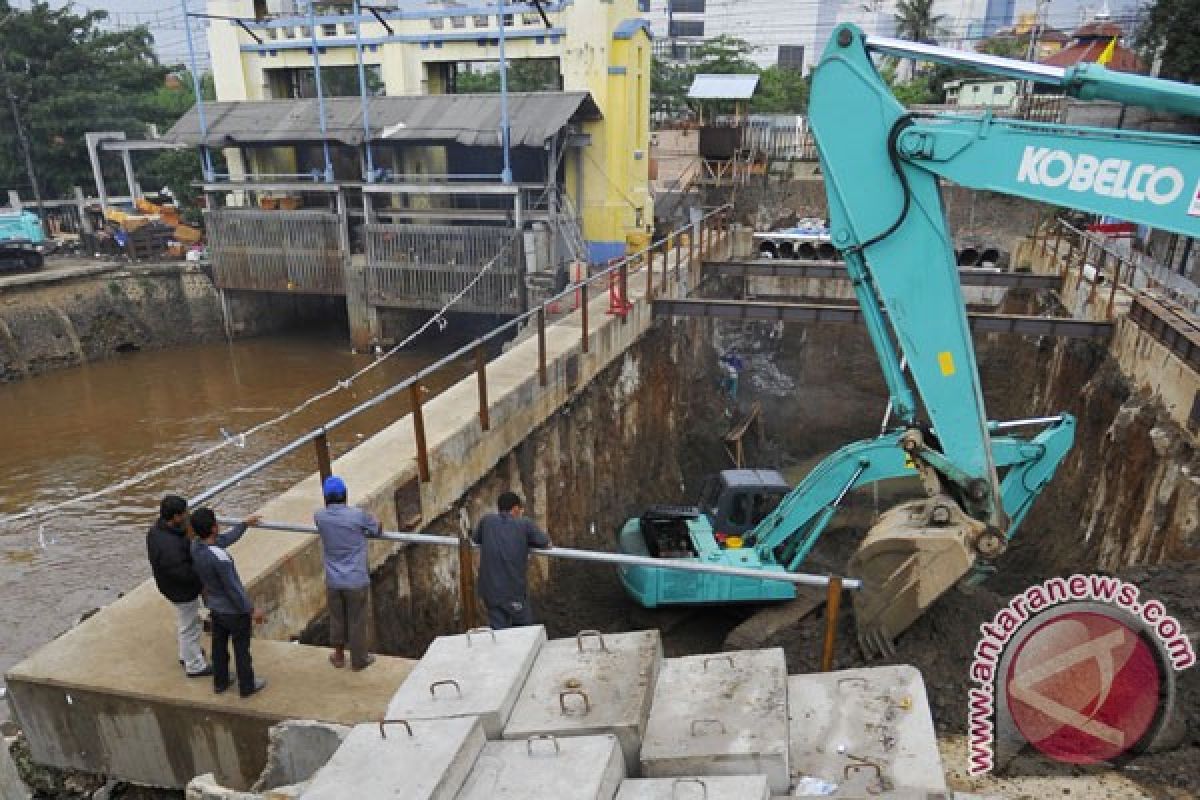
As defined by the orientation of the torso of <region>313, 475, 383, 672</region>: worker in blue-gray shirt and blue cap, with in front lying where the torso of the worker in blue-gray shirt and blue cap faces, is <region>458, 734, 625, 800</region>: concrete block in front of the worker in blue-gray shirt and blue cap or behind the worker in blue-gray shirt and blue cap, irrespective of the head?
behind

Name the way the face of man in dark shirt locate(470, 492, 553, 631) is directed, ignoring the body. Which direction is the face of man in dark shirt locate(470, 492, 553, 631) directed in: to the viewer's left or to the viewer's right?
to the viewer's right

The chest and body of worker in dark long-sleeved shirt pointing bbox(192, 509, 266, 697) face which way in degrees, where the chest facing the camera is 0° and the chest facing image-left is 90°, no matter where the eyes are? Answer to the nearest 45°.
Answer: approximately 225°

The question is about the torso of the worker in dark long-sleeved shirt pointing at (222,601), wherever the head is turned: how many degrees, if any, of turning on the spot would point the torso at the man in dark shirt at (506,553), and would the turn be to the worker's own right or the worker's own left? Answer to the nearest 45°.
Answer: approximately 45° to the worker's own right

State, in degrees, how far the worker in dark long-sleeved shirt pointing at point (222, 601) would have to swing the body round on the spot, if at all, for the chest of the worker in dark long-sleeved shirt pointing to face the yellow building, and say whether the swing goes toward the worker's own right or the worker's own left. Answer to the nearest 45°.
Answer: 0° — they already face it

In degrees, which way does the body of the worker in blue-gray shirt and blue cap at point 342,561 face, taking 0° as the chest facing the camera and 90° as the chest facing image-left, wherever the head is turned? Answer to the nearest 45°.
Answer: approximately 180°

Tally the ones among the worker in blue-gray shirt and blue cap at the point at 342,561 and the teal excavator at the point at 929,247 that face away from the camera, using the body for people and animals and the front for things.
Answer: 1

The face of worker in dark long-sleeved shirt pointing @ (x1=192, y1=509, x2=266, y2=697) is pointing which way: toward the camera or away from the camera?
away from the camera

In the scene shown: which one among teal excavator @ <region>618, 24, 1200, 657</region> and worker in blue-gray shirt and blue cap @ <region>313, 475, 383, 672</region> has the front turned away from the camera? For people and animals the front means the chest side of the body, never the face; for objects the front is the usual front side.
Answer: the worker in blue-gray shirt and blue cap

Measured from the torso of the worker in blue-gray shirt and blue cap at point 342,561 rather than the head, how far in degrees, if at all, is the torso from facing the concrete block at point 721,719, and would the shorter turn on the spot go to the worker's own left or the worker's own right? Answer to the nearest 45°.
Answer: approximately 135° to the worker's own right

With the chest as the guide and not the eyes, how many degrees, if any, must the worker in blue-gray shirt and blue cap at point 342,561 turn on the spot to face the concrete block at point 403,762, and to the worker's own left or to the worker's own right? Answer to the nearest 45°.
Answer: approximately 180°
